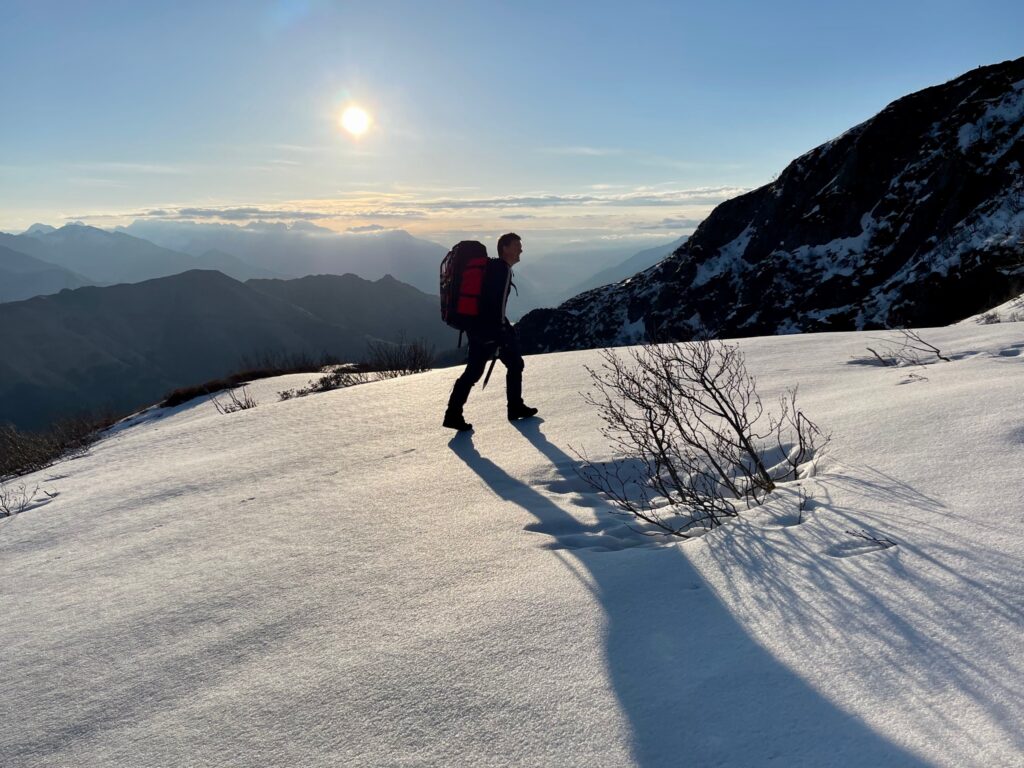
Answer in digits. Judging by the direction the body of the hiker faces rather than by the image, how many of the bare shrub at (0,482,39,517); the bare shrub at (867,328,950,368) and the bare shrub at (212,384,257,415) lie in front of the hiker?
1

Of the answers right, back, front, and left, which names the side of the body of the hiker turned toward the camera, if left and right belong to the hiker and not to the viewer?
right

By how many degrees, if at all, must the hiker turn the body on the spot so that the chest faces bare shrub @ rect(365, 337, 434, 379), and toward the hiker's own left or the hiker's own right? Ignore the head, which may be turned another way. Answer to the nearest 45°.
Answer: approximately 90° to the hiker's own left

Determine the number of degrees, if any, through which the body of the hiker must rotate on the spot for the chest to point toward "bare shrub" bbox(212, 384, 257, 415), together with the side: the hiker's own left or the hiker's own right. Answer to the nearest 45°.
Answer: approximately 135° to the hiker's own left

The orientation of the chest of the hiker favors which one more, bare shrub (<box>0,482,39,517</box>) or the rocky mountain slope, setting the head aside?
the rocky mountain slope

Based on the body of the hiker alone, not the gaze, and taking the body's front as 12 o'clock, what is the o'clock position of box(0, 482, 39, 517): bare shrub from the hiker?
The bare shrub is roughly at 6 o'clock from the hiker.

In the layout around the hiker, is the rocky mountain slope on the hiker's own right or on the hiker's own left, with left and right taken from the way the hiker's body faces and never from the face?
on the hiker's own left

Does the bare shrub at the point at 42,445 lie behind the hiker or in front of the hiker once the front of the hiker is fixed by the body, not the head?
behind

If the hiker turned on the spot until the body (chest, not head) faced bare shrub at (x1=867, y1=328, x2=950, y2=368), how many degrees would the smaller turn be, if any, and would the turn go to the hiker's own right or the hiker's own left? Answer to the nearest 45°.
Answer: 0° — they already face it
